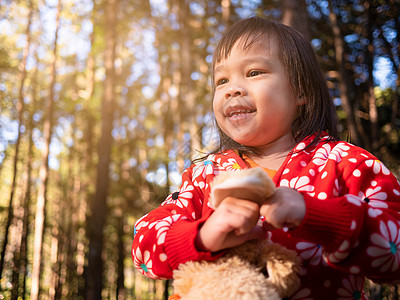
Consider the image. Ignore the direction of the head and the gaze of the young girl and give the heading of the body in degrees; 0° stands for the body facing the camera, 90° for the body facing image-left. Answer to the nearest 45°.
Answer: approximately 45°

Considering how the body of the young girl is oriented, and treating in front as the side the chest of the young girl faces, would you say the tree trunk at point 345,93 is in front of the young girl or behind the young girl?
behind

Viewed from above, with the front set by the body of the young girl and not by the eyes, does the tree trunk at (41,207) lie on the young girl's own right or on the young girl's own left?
on the young girl's own right

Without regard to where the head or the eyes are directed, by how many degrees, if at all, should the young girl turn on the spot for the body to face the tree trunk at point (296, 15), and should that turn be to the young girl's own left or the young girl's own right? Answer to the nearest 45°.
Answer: approximately 135° to the young girl's own right

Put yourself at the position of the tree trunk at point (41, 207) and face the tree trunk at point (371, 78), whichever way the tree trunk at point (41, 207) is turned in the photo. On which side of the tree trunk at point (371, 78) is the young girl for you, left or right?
right

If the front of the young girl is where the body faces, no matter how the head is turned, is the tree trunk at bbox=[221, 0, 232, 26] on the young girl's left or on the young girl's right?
on the young girl's right

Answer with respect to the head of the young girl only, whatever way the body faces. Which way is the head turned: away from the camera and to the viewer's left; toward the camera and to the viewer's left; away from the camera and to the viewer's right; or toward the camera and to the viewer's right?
toward the camera and to the viewer's left
